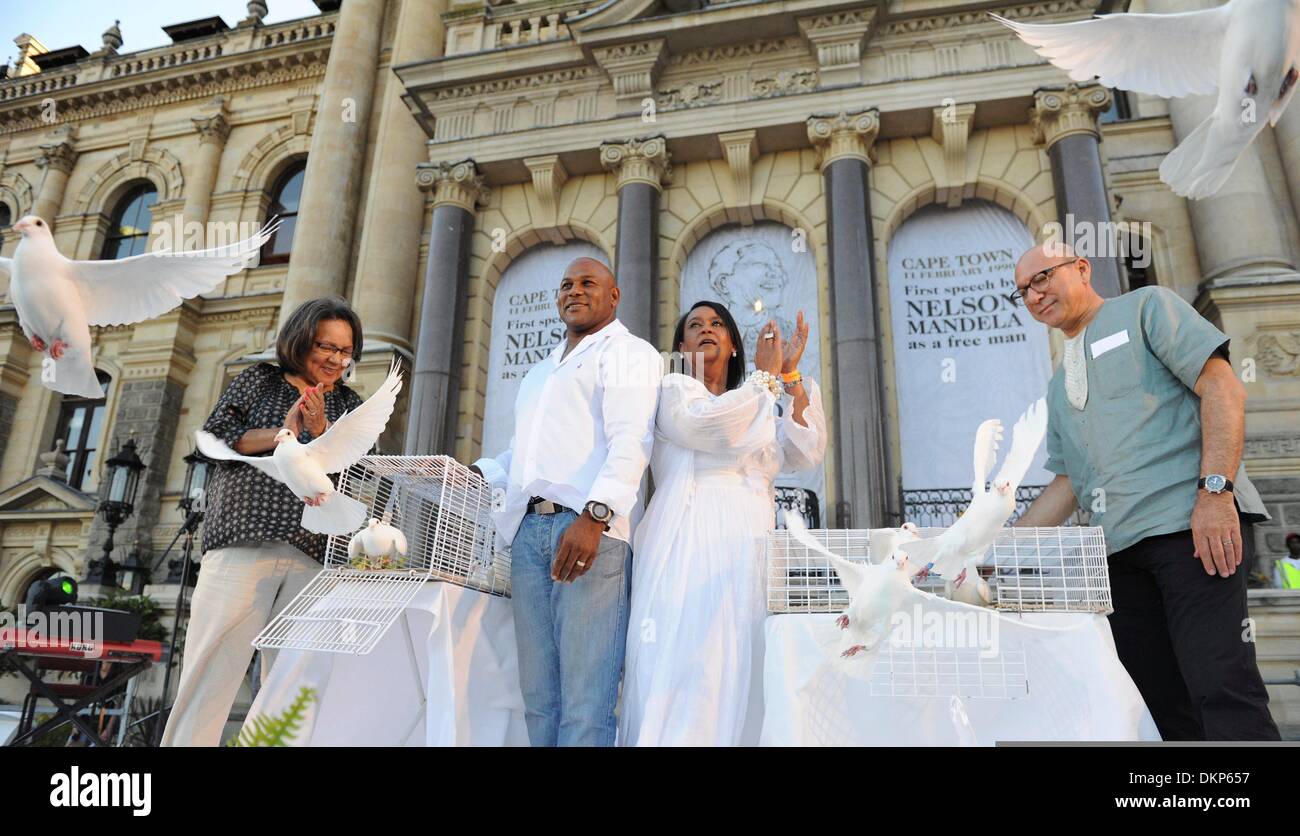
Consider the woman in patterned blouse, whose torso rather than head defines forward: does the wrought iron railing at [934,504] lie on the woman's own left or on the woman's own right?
on the woman's own left

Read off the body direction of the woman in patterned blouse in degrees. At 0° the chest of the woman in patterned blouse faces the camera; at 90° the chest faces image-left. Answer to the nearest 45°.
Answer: approximately 315°

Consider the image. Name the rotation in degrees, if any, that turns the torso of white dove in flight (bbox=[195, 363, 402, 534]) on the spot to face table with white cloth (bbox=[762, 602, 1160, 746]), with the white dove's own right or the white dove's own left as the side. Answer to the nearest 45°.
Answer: approximately 90° to the white dove's own left

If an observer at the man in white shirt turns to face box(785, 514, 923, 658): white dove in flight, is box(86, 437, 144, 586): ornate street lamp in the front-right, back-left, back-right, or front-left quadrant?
back-left

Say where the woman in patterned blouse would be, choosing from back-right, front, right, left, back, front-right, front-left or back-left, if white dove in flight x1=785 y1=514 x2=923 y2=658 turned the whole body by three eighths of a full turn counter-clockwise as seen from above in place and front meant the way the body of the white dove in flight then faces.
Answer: left

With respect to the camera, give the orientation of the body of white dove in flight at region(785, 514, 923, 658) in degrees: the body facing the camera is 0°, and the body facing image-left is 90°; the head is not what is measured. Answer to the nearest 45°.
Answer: approximately 315°

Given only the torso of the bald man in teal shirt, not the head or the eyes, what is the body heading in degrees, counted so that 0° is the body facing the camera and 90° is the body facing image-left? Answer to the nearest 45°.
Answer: approximately 45°

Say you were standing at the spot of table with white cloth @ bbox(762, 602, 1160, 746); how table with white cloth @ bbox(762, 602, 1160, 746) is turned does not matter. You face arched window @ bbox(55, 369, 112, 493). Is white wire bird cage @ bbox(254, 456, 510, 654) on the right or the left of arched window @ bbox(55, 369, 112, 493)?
left
